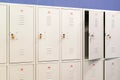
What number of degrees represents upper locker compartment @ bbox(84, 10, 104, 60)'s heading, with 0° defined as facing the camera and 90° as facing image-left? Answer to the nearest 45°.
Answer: approximately 0°

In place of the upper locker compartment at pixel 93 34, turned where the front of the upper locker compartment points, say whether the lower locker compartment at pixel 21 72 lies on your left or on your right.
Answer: on your right
